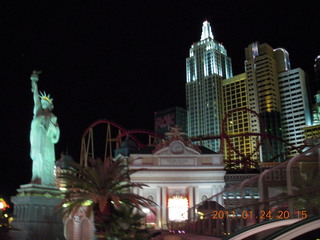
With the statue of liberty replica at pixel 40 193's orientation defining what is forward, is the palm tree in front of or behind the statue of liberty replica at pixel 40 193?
in front

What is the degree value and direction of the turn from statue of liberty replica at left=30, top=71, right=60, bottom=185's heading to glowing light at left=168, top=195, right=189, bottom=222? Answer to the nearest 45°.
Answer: approximately 90° to its left

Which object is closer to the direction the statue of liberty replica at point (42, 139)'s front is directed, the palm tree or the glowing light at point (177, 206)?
the palm tree

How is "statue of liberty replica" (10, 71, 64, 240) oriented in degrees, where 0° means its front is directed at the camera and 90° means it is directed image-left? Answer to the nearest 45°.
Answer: approximately 315°

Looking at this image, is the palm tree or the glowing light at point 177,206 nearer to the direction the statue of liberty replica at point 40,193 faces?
the palm tree

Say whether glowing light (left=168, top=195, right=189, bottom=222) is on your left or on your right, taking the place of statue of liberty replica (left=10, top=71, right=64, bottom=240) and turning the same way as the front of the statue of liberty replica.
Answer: on your left

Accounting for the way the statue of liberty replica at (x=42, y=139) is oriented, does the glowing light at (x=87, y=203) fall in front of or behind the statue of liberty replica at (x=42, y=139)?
in front
